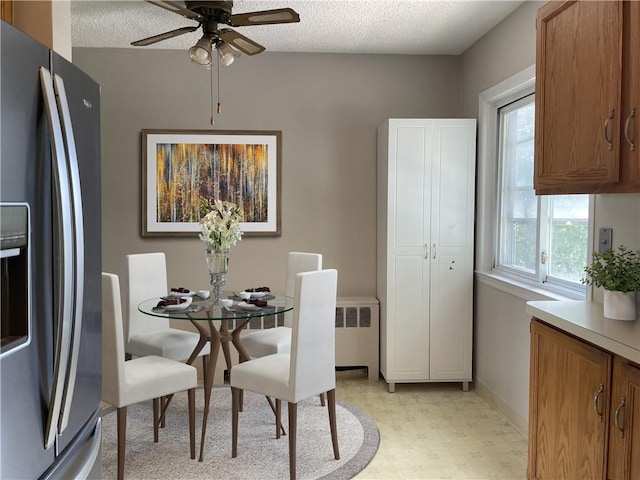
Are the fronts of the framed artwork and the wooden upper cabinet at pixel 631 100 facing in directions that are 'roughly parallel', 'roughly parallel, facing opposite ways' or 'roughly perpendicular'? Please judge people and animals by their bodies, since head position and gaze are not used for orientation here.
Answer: roughly perpendicular

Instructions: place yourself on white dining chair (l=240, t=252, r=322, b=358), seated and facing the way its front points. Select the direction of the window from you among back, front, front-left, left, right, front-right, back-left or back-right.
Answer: back-left

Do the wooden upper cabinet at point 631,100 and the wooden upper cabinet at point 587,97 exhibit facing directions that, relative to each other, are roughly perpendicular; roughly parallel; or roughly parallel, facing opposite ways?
roughly parallel

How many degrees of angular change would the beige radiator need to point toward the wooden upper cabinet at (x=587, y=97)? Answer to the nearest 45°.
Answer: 0° — it already faces it

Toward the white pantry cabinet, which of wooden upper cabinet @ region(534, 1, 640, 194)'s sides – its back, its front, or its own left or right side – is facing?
right

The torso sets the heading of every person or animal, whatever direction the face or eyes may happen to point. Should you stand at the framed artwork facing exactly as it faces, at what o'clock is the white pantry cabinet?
The white pantry cabinet is roughly at 10 o'clock from the framed artwork.

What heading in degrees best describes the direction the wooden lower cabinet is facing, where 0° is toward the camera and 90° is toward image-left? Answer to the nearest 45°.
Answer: approximately 45°

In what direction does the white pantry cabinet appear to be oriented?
toward the camera

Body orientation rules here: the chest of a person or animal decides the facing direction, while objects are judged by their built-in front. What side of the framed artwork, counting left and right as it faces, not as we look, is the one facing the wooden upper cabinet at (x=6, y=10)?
front

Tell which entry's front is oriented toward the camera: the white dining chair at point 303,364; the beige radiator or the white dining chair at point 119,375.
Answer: the beige radiator

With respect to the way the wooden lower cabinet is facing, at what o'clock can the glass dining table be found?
The glass dining table is roughly at 2 o'clock from the wooden lower cabinet.

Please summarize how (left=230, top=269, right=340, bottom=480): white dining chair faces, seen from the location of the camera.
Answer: facing away from the viewer and to the left of the viewer

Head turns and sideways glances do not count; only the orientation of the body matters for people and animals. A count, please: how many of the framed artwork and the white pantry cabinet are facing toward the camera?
2

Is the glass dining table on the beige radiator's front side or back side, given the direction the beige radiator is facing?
on the front side

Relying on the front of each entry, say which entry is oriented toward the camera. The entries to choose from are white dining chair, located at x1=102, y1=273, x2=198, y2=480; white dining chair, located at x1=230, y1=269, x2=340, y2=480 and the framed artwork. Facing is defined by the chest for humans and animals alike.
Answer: the framed artwork

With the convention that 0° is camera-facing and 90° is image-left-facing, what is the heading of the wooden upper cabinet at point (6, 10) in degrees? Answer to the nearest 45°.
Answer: approximately 315°

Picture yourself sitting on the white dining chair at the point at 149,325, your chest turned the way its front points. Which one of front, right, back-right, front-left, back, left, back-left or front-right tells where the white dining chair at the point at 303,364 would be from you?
front

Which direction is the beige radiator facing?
toward the camera

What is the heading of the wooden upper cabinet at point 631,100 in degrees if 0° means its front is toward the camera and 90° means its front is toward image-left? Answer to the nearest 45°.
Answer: approximately 45°

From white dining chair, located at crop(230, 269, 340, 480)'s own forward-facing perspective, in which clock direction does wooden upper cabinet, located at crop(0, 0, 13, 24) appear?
The wooden upper cabinet is roughly at 9 o'clock from the white dining chair.
